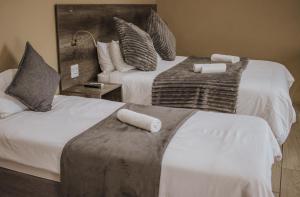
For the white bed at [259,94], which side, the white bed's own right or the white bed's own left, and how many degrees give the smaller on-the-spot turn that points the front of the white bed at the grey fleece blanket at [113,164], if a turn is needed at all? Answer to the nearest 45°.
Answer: approximately 90° to the white bed's own right

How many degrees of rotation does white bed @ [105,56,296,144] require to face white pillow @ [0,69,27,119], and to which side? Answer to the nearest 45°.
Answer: approximately 90° to its right

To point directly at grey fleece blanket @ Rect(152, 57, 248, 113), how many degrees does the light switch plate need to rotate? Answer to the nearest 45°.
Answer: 0° — it already faces it

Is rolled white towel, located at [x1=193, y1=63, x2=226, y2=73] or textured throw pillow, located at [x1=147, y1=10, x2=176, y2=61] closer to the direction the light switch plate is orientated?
the rolled white towel

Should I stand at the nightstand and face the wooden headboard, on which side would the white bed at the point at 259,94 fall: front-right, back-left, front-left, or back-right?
back-right

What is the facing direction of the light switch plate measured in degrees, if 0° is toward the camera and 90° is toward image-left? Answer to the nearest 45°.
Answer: approximately 315°
